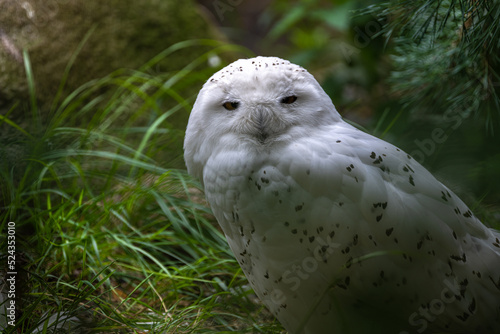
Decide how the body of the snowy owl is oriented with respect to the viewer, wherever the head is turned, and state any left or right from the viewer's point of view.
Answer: facing the viewer and to the left of the viewer
